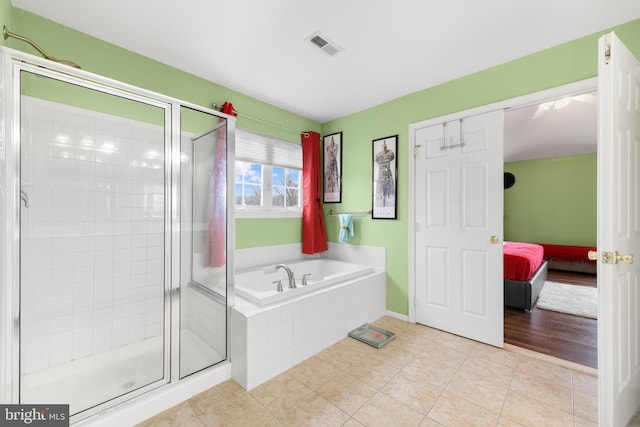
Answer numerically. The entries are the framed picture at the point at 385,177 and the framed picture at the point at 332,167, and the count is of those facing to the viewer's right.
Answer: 0

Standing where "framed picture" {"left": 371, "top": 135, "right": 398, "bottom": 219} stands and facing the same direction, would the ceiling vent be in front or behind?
in front

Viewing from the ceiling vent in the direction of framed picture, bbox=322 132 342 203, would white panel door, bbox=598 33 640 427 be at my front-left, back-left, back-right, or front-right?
back-right

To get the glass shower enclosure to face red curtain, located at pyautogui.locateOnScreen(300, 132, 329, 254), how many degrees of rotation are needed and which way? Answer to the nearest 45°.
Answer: approximately 45° to its left

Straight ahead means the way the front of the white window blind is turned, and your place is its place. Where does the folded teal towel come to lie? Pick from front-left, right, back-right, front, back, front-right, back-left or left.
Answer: front-left

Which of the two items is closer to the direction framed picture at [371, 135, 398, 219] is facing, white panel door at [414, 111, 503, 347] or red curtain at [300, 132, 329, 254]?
the red curtain

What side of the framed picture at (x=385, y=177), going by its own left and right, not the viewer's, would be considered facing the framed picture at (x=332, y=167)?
right

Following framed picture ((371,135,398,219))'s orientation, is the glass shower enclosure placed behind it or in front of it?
in front

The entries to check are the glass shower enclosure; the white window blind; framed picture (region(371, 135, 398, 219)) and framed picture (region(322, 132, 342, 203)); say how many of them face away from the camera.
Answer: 0

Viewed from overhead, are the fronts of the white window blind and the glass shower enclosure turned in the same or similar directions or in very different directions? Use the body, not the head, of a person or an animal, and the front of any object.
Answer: same or similar directions

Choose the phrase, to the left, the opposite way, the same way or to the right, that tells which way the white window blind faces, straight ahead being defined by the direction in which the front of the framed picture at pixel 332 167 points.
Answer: to the left

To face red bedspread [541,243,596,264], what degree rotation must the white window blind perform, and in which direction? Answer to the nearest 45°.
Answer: approximately 45° to its left

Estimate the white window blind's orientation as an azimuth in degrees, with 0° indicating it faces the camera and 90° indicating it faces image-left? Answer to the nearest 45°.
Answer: approximately 315°

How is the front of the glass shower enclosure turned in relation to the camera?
facing the viewer and to the right of the viewer
